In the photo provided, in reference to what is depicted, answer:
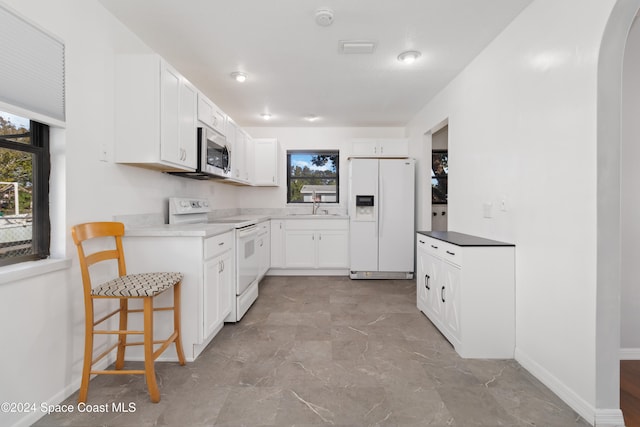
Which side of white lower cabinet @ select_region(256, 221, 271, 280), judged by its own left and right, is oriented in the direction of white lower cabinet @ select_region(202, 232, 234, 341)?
right

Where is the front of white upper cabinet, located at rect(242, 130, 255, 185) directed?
to the viewer's right

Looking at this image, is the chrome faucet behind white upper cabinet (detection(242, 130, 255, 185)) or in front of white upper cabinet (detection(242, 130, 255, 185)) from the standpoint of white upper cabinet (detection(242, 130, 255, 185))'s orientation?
in front

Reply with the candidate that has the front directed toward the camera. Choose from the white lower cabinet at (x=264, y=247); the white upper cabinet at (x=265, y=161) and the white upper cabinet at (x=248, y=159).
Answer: the white upper cabinet at (x=265, y=161)

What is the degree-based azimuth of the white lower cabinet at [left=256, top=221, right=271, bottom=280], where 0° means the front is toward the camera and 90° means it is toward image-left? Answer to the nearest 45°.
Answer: approximately 270°

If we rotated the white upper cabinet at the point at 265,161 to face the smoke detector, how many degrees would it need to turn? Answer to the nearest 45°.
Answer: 0° — it already faces it

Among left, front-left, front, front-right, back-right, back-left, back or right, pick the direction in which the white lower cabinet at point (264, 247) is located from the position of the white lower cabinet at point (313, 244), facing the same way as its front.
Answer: front-right

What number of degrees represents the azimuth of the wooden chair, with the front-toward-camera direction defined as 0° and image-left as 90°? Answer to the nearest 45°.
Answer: approximately 315°

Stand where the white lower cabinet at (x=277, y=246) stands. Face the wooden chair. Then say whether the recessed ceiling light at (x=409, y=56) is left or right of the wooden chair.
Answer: left

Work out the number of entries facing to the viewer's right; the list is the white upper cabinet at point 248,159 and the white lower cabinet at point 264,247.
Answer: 2

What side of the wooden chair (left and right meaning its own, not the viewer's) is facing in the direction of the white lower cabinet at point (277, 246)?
left
